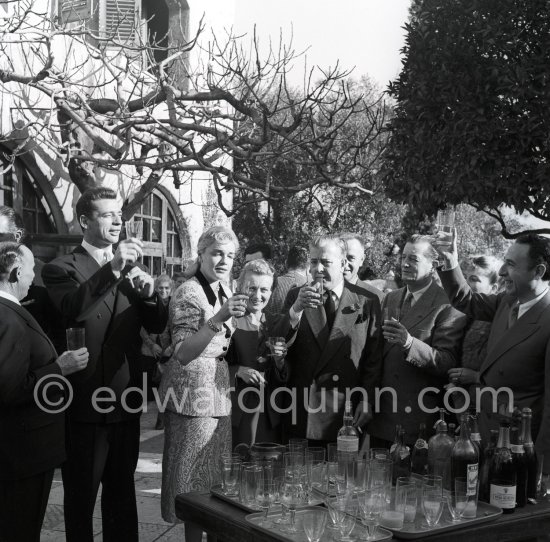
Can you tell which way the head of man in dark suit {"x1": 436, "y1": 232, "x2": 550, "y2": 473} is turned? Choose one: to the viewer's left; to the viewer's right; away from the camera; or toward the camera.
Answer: to the viewer's left

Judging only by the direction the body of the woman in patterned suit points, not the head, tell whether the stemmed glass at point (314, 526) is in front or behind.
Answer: in front

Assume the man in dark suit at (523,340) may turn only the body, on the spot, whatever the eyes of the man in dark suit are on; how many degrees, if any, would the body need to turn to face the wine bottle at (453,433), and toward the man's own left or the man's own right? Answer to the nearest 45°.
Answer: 0° — they already face it

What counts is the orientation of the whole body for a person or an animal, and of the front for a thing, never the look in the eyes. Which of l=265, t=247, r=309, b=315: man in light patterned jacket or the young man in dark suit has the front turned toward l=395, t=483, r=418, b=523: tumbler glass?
the young man in dark suit

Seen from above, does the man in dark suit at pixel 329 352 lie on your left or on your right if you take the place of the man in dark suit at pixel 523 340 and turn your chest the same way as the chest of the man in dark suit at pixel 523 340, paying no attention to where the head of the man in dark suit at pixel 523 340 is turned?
on your right

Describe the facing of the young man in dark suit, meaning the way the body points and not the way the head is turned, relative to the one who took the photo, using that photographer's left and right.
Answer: facing the viewer and to the right of the viewer

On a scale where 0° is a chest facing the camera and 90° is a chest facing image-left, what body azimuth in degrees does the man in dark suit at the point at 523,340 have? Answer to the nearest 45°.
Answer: approximately 45°

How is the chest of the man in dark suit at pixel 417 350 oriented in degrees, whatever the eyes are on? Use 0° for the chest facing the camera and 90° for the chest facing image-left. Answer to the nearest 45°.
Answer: approximately 45°

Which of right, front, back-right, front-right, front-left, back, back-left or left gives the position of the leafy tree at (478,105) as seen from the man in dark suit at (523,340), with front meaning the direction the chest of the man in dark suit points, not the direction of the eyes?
back-right
